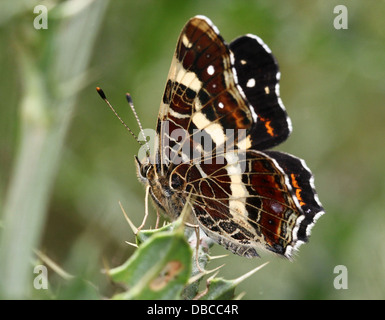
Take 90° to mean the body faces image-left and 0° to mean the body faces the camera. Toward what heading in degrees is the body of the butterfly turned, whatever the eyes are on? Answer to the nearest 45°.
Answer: approximately 90°
